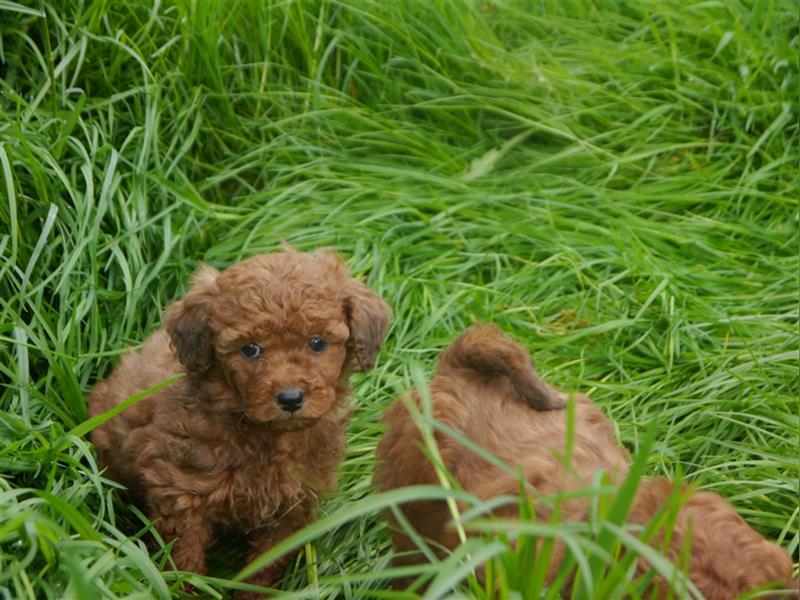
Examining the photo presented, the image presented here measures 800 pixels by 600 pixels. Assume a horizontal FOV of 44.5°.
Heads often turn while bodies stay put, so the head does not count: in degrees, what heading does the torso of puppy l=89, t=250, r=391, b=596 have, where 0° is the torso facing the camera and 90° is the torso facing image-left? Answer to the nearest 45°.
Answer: approximately 315°

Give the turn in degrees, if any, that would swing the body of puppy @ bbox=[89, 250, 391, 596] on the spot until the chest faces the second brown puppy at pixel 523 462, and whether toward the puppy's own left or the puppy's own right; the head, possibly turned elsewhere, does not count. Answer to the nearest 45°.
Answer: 0° — it already faces it
